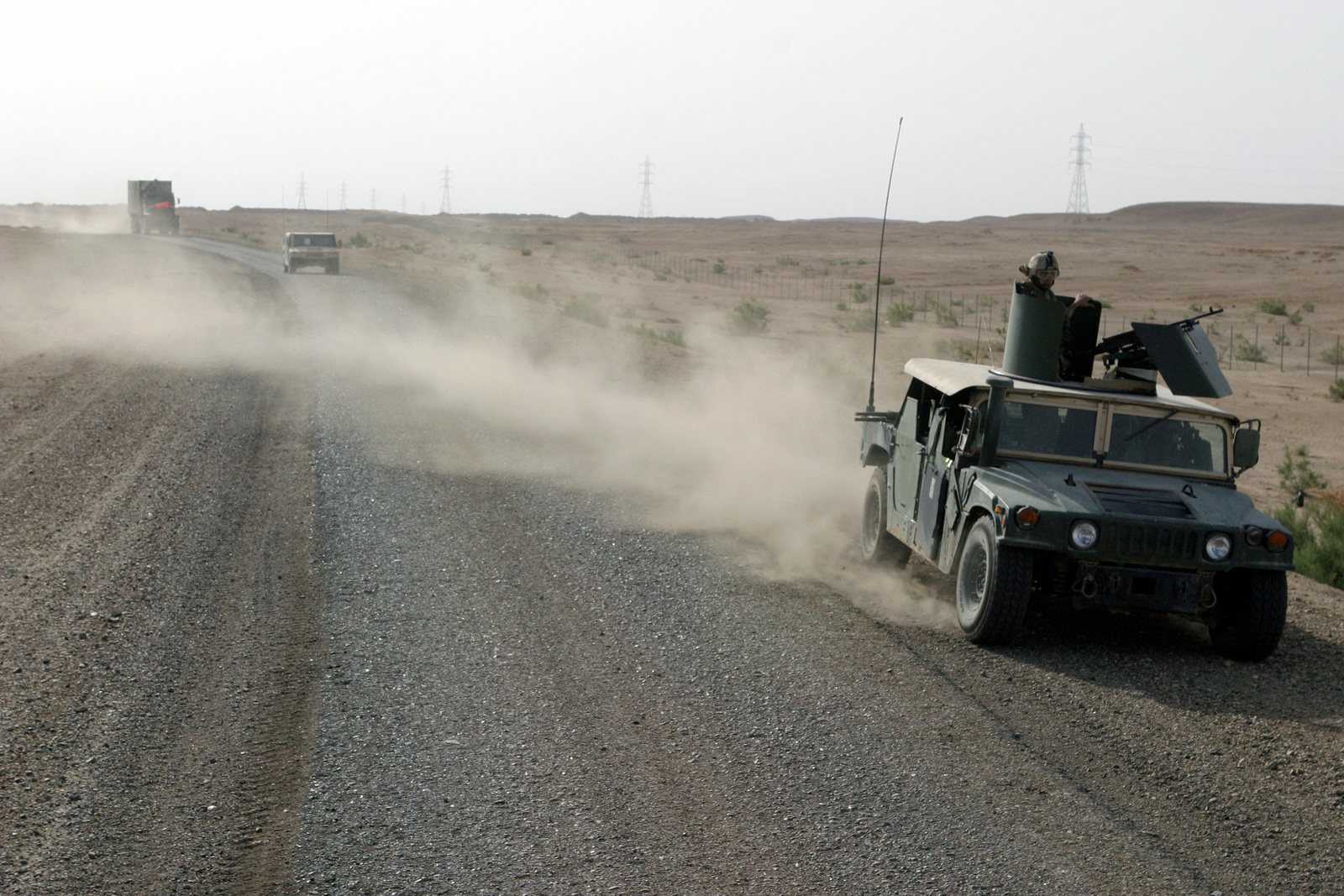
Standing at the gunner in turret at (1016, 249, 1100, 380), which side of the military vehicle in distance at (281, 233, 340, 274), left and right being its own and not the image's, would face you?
front

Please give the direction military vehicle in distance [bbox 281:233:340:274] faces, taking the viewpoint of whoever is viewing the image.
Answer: facing the viewer

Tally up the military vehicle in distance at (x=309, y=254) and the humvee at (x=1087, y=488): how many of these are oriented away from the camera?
0

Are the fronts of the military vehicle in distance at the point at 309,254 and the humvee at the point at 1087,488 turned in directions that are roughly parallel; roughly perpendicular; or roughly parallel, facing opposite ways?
roughly parallel

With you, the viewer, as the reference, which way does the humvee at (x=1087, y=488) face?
facing the viewer and to the right of the viewer

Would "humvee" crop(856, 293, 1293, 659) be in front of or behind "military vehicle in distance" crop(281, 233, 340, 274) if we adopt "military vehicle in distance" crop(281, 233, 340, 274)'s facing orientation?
in front

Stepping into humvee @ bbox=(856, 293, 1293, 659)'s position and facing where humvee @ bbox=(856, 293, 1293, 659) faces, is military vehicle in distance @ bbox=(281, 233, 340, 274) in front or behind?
behind
